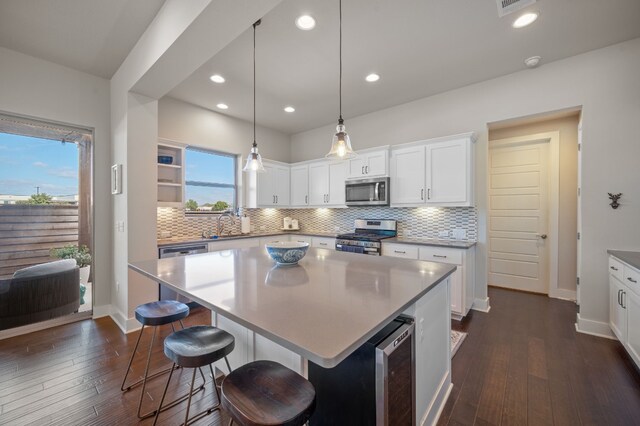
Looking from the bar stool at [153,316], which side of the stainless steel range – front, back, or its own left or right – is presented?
front

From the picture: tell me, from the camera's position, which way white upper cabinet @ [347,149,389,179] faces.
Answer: facing the viewer and to the left of the viewer

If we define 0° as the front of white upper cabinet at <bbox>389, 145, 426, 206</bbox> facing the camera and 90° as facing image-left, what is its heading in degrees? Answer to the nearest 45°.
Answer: approximately 45°

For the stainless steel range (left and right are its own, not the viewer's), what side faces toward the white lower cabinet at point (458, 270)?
left

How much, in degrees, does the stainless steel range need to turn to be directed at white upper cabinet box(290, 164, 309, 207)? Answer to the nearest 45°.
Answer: approximately 90° to its right

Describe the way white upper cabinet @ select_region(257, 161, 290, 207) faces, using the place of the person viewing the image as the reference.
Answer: facing the viewer and to the right of the viewer

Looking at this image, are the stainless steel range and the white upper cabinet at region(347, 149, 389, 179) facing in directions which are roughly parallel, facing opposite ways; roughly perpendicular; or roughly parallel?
roughly parallel

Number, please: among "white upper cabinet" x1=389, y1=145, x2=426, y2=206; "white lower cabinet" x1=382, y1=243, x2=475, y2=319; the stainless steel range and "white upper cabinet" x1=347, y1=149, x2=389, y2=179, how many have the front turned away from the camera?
0

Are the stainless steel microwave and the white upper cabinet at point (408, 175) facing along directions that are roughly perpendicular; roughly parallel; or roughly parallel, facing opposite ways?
roughly parallel
